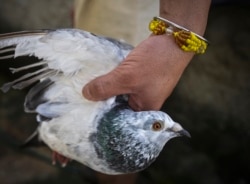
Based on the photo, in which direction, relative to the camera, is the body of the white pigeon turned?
to the viewer's right
